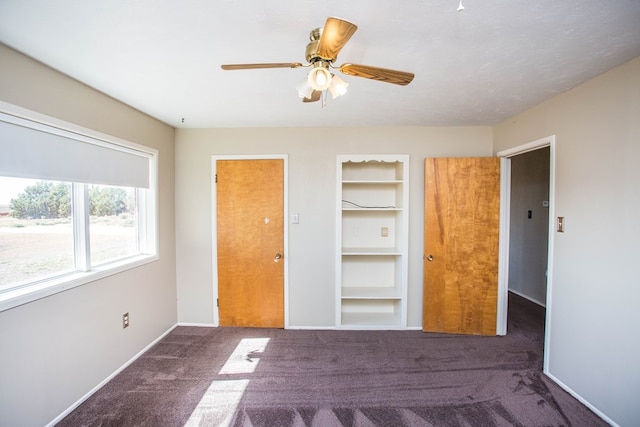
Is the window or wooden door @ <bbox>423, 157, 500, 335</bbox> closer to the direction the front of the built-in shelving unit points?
the window

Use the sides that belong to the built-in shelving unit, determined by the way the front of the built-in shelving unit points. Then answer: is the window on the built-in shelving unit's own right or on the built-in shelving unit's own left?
on the built-in shelving unit's own right

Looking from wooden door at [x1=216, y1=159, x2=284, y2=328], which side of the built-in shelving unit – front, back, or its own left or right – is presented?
right

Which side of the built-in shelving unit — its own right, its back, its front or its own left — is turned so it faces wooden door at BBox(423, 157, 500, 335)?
left

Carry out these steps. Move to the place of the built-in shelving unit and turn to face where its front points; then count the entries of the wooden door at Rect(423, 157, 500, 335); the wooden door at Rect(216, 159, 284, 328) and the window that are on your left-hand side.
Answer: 1

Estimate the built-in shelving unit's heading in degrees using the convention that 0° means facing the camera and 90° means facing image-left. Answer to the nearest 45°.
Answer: approximately 0°
